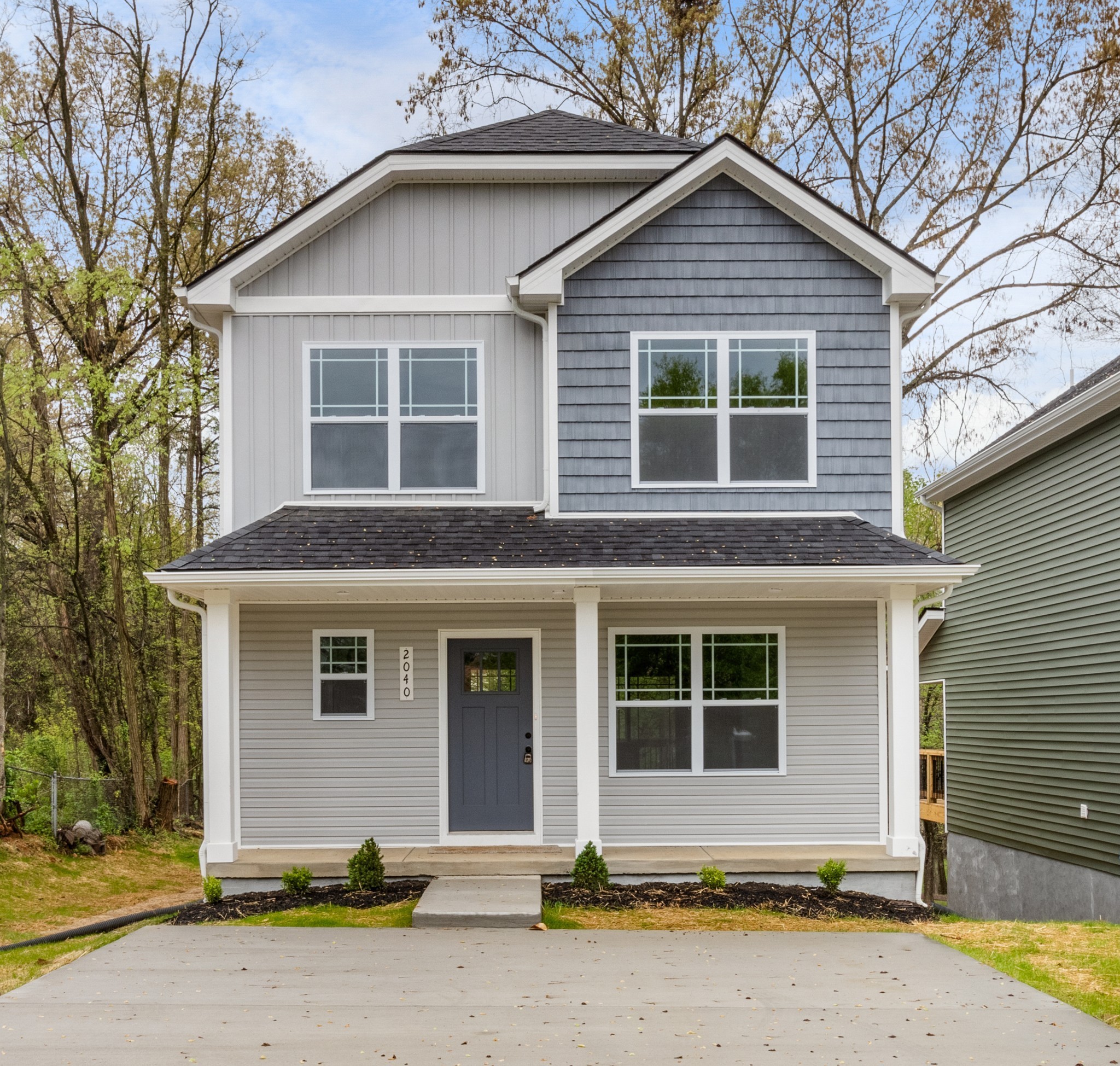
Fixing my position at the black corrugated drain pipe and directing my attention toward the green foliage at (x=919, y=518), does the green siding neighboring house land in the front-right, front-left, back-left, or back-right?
front-right

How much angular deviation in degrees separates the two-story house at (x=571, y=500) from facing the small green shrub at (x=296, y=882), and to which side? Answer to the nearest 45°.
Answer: approximately 45° to its right

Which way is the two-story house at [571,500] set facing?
toward the camera

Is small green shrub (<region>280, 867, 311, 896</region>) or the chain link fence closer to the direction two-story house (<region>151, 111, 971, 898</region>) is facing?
the small green shrub

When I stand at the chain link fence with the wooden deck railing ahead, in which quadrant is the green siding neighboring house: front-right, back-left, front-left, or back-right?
front-right

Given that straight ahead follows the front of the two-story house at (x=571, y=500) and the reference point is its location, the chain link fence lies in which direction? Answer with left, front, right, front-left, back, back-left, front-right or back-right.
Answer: back-right

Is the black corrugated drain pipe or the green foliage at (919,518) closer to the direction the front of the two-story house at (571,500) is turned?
the black corrugated drain pipe

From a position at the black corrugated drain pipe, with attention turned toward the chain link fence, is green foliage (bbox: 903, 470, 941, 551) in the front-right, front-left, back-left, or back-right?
front-right

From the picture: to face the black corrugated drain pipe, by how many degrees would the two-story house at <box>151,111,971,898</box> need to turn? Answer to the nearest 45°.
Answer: approximately 90° to its right
